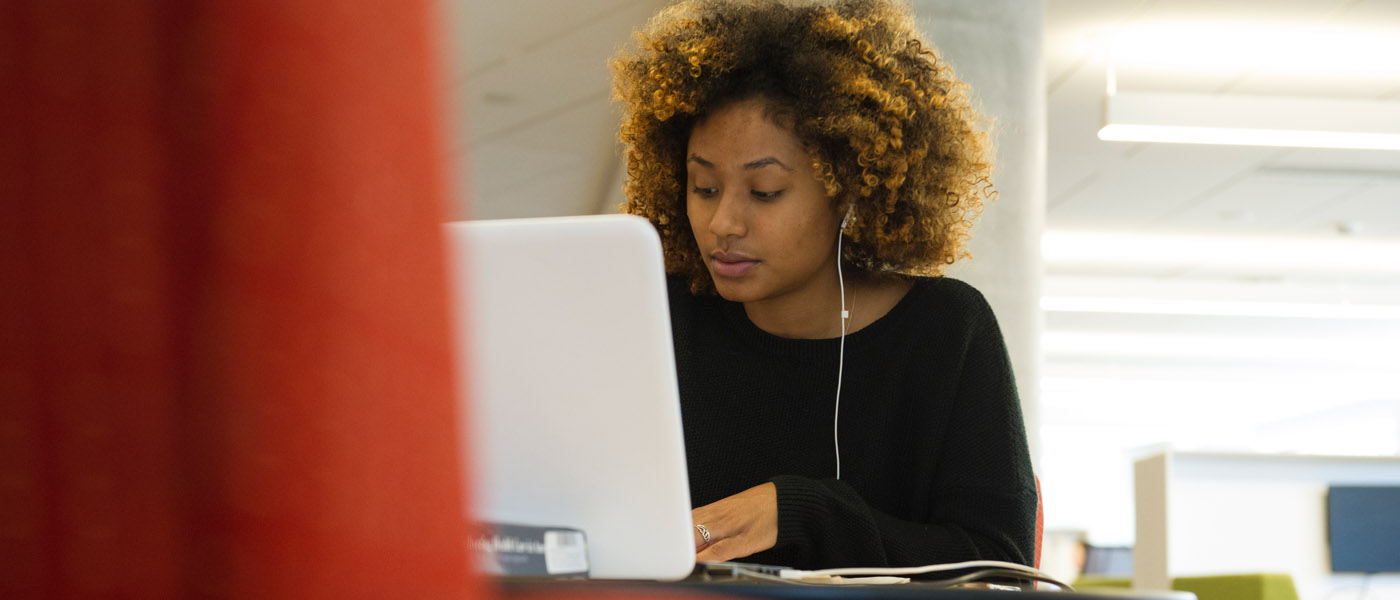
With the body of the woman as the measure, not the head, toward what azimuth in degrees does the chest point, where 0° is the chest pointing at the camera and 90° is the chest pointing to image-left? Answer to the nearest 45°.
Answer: approximately 45°

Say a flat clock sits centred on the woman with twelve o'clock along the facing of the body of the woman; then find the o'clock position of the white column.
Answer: The white column is roughly at 5 o'clock from the woman.

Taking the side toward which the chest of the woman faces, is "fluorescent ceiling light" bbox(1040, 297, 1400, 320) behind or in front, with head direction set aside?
behind

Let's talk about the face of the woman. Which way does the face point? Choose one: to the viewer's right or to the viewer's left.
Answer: to the viewer's left

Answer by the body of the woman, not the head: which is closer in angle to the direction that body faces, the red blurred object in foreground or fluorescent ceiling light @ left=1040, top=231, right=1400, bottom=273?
the red blurred object in foreground

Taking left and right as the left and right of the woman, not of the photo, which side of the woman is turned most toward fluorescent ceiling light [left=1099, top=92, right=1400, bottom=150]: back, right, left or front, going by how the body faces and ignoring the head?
back

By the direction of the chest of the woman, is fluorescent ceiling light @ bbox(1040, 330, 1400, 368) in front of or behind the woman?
behind
